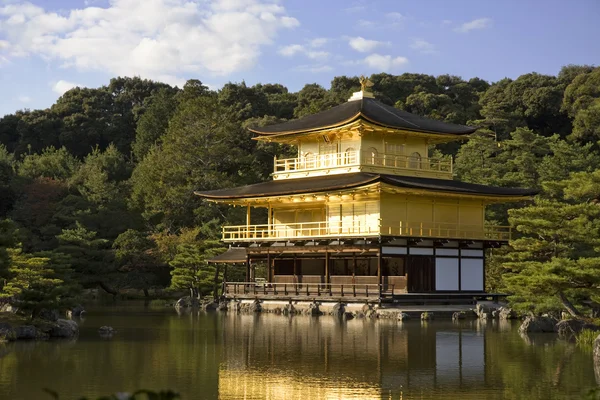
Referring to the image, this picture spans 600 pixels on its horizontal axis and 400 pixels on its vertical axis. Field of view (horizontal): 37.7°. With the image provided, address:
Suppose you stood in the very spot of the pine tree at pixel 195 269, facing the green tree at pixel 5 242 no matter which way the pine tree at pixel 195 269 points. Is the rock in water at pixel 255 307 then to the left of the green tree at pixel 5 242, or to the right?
left

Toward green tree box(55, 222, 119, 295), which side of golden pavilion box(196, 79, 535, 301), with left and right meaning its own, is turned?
right

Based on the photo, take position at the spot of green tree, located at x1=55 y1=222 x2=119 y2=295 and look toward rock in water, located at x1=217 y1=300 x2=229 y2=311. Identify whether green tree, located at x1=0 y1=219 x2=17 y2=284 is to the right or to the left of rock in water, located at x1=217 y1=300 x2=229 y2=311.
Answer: right

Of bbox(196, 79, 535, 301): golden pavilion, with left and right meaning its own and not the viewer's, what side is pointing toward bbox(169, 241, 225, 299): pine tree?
right

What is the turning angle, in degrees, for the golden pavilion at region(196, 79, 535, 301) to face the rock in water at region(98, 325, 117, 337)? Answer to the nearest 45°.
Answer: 0° — it already faces it

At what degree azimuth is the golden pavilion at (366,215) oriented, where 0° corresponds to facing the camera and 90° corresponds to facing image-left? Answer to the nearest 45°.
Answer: approximately 45°

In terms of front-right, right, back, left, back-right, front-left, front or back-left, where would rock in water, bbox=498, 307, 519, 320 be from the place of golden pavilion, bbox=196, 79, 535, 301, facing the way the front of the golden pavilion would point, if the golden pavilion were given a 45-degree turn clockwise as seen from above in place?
back-left

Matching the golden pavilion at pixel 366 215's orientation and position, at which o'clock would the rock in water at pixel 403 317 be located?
The rock in water is roughly at 10 o'clock from the golden pavilion.

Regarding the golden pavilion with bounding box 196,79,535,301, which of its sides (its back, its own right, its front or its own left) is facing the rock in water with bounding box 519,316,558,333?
left

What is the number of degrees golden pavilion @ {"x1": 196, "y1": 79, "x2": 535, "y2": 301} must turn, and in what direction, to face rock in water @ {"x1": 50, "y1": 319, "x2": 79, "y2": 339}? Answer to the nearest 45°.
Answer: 0° — it already faces it
